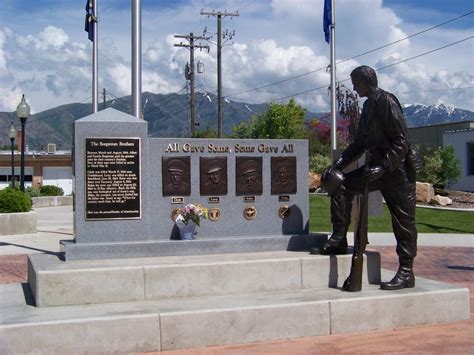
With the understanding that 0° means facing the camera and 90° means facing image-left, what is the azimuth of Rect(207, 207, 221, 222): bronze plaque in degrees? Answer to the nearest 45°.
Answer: approximately 0°

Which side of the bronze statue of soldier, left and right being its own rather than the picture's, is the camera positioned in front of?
left

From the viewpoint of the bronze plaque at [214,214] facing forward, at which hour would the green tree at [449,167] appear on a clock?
The green tree is roughly at 7 o'clock from the bronze plaque.

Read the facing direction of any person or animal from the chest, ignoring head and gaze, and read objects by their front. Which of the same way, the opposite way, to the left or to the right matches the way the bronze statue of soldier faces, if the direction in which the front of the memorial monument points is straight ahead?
to the right

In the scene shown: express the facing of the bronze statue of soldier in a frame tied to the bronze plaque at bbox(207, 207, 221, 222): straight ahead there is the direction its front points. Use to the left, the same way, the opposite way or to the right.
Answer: to the right

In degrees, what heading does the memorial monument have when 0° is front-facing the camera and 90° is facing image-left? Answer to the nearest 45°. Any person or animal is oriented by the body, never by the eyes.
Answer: approximately 0°

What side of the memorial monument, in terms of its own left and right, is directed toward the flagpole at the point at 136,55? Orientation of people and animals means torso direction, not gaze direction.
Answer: back

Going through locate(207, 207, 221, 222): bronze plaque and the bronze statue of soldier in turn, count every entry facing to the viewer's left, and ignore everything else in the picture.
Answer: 1

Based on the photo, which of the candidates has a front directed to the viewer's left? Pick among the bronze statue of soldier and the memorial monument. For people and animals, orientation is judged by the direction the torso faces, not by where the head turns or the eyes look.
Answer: the bronze statue of soldier

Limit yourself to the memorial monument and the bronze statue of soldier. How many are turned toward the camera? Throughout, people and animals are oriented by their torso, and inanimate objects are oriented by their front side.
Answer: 1

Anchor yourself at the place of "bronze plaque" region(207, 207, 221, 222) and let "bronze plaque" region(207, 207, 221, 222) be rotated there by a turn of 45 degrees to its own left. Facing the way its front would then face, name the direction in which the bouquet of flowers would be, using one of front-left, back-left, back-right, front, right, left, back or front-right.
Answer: right

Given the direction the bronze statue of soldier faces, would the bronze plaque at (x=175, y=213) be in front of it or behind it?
in front
